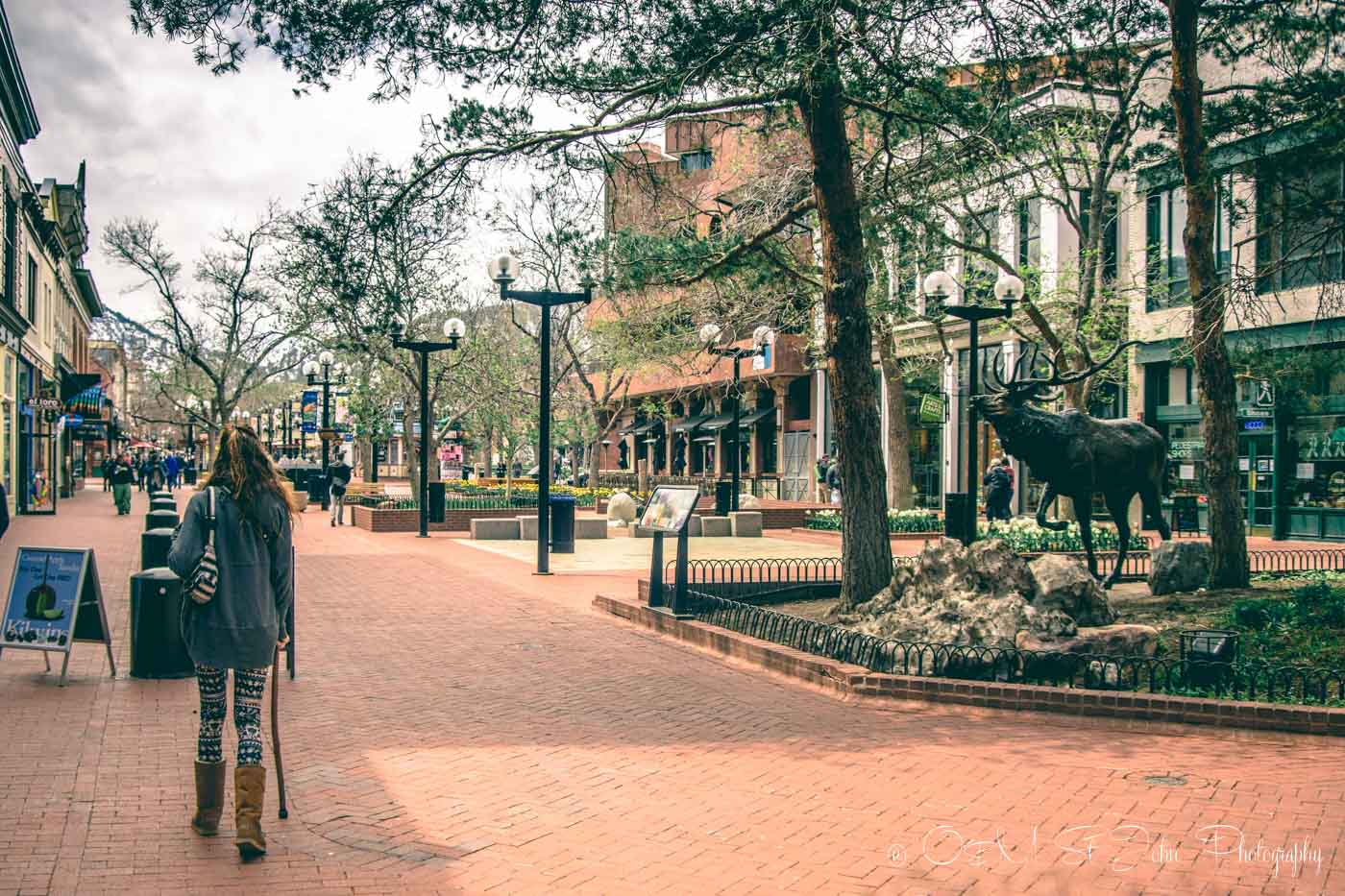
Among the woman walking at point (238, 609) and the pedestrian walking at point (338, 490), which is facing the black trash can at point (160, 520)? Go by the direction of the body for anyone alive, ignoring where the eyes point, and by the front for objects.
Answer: the woman walking

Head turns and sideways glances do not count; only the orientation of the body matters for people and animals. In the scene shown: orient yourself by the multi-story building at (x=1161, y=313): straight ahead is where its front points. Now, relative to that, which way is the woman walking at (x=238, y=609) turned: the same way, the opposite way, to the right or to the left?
to the right

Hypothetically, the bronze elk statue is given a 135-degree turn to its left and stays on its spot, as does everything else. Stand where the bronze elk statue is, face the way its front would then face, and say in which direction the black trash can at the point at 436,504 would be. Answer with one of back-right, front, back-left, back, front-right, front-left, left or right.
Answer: back

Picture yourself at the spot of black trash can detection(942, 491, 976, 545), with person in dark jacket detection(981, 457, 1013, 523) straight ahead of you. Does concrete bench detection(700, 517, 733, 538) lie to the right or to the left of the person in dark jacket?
left

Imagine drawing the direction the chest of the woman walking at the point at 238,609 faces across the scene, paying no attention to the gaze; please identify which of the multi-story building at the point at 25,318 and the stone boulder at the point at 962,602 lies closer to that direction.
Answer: the multi-story building

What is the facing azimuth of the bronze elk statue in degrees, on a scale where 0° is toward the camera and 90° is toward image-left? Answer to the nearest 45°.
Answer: approximately 90°

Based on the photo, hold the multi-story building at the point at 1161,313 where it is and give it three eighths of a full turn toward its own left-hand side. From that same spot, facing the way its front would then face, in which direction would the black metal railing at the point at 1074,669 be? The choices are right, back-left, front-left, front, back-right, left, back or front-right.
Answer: right

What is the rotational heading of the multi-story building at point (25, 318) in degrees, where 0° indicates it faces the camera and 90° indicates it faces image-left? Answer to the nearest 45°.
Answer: approximately 270°

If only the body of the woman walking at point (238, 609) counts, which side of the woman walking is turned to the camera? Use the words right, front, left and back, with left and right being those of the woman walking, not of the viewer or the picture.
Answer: back

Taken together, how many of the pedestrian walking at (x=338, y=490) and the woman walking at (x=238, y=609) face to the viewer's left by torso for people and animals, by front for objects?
0

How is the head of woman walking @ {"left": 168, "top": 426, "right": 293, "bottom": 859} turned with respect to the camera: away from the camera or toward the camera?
away from the camera
